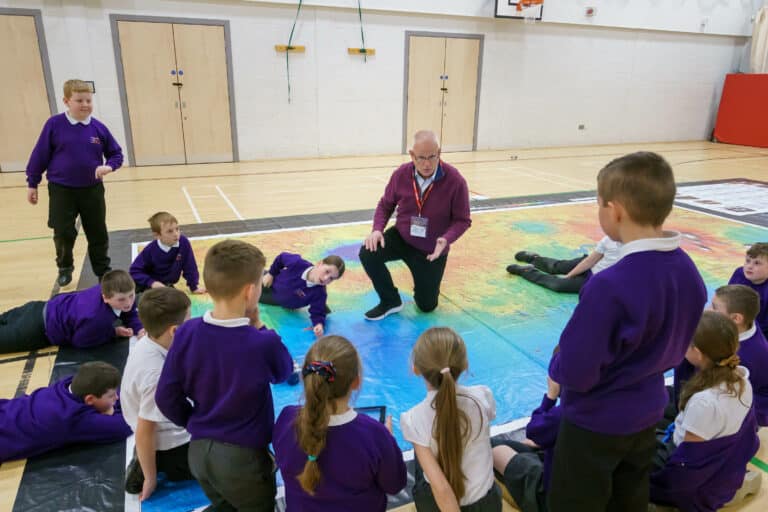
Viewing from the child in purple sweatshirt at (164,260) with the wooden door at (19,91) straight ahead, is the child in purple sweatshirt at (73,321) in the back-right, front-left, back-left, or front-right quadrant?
back-left

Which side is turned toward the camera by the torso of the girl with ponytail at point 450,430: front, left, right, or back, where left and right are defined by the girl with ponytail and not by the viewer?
back

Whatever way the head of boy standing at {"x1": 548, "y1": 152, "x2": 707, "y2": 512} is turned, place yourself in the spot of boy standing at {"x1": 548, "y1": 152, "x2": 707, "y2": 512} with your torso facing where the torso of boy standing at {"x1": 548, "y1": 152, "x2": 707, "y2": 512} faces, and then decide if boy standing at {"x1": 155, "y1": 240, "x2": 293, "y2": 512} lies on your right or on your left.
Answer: on your left

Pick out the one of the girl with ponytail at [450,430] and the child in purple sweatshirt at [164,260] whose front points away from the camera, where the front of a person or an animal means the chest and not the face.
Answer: the girl with ponytail

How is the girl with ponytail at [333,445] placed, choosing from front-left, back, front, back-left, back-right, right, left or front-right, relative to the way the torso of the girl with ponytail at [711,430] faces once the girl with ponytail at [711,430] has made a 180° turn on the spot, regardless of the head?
right

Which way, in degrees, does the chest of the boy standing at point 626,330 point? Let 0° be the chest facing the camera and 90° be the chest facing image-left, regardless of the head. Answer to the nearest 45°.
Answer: approximately 135°

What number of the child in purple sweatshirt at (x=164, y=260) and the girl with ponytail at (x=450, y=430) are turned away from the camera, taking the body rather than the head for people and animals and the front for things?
1

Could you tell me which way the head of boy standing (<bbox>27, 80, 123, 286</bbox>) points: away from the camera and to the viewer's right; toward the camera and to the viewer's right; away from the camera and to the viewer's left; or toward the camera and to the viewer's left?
toward the camera and to the viewer's right

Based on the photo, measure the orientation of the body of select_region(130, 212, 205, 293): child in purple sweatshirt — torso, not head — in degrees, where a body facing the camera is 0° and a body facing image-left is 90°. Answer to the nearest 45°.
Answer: approximately 315°

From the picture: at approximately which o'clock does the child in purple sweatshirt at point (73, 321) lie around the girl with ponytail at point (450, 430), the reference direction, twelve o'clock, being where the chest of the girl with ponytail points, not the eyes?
The child in purple sweatshirt is roughly at 10 o'clock from the girl with ponytail.

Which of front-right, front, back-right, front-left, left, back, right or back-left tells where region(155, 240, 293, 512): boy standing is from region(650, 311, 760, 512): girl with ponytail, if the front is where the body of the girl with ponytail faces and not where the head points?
left
